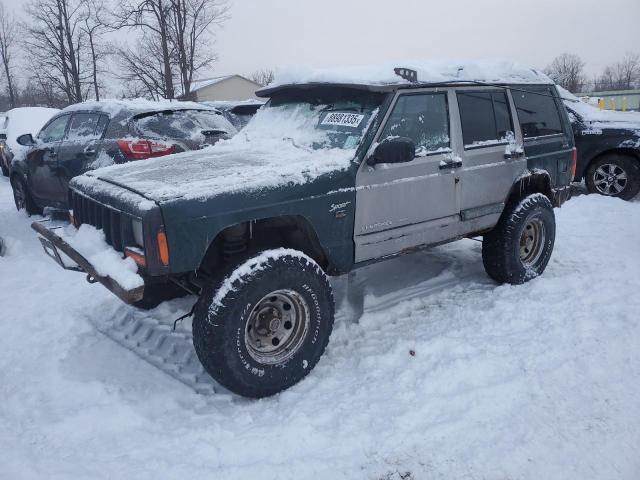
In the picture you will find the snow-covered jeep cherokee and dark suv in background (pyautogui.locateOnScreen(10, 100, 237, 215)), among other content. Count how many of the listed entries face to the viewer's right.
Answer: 0

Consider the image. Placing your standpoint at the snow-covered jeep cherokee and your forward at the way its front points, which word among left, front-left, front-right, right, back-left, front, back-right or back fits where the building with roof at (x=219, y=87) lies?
back-right

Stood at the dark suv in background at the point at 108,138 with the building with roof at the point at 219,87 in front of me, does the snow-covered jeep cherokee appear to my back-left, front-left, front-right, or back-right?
back-right

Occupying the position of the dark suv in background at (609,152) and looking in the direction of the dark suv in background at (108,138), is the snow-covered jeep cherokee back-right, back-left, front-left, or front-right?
front-left

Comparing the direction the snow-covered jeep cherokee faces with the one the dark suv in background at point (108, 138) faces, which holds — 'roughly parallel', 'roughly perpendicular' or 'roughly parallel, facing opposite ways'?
roughly perpendicular

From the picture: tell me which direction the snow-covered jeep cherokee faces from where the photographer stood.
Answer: facing the viewer and to the left of the viewer

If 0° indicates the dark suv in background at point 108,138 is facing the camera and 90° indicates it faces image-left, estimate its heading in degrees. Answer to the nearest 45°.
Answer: approximately 135°

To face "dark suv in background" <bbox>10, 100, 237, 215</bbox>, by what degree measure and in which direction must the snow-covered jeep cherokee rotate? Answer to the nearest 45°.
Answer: approximately 90° to its right

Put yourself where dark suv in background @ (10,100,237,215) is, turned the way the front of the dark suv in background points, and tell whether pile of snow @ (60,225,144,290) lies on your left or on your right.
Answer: on your left
